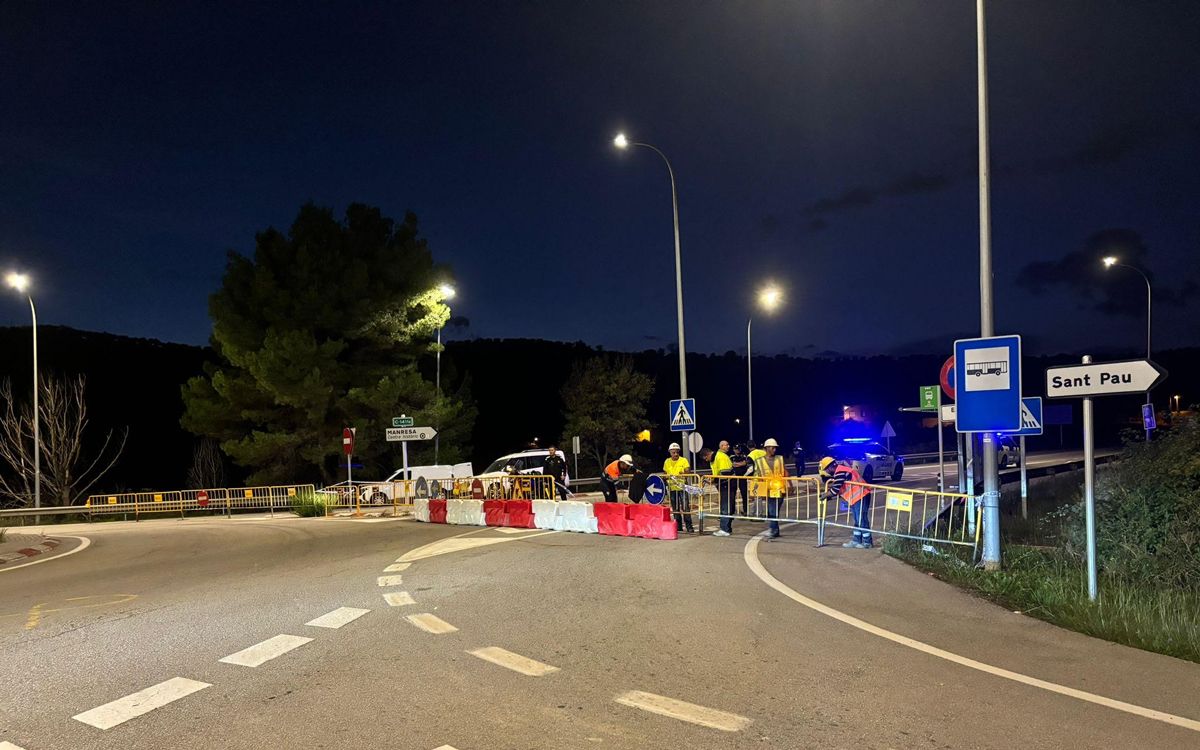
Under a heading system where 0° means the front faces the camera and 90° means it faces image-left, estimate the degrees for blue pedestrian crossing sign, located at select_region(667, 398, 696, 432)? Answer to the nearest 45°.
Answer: approximately 0°

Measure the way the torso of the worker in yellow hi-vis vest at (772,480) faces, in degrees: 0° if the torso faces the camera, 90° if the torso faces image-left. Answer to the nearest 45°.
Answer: approximately 0°

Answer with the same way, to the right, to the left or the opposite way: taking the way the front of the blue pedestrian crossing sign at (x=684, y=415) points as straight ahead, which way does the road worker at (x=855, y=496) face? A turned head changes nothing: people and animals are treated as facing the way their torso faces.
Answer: to the right

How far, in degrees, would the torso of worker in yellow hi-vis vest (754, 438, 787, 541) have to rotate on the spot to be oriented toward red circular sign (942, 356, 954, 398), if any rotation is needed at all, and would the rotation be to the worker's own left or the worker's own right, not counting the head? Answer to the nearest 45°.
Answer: approximately 90° to the worker's own left

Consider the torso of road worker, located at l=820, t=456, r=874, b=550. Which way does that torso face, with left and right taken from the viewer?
facing to the left of the viewer
